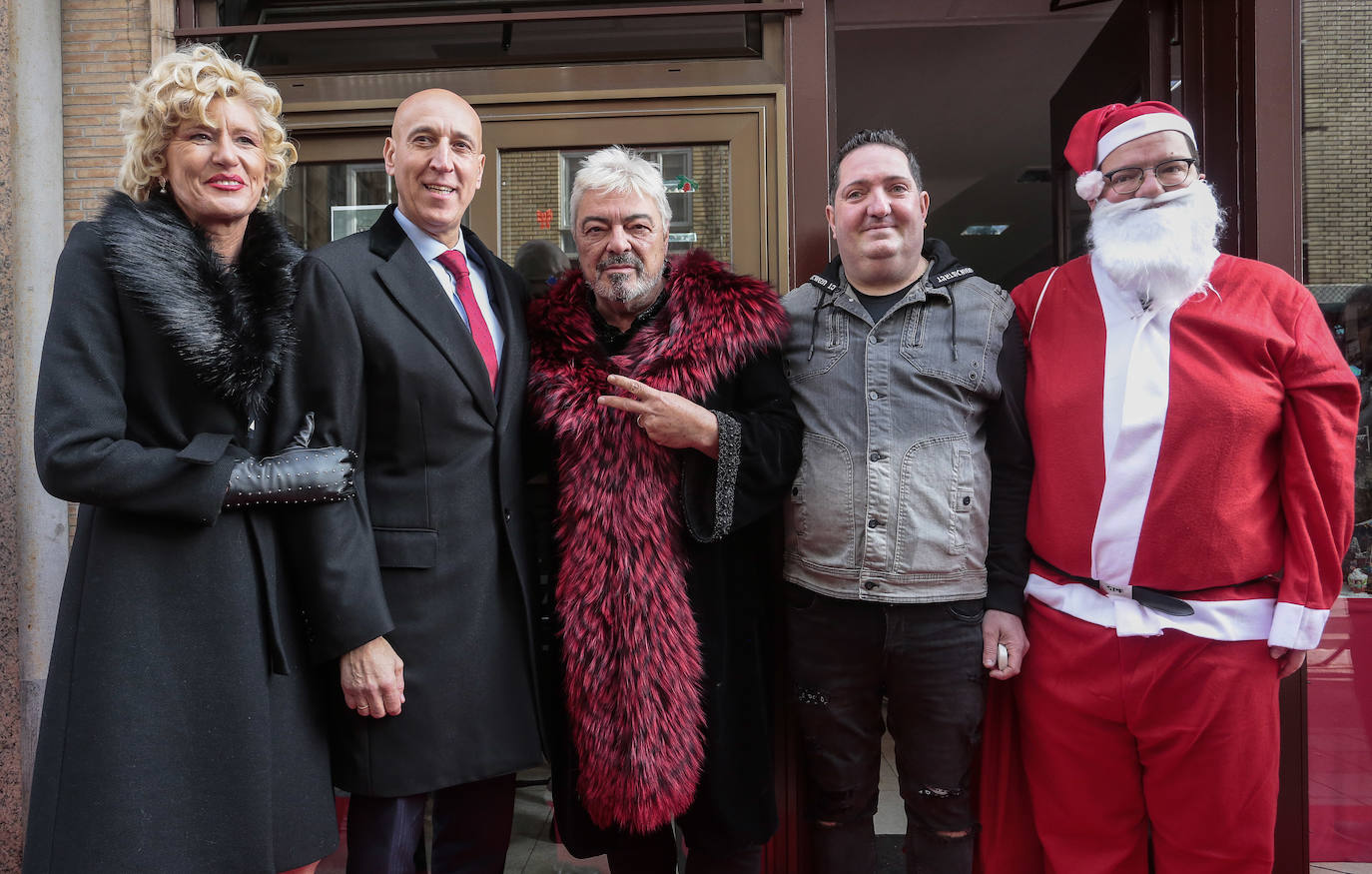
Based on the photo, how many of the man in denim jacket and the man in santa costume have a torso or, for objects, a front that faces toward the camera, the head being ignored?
2

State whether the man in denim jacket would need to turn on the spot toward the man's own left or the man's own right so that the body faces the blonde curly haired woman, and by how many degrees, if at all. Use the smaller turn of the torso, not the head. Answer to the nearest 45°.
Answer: approximately 45° to the man's own right

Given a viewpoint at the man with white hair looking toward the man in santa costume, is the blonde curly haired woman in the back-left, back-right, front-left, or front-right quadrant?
back-right

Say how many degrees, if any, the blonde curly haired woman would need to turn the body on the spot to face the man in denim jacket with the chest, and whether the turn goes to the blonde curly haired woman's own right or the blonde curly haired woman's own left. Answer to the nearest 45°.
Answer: approximately 45° to the blonde curly haired woman's own left

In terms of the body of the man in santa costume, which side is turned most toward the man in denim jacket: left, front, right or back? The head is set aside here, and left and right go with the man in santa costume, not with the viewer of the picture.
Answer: right

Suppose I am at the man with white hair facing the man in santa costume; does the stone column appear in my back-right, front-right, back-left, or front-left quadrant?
back-left

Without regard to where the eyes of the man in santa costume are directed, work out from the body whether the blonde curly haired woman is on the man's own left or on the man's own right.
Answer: on the man's own right

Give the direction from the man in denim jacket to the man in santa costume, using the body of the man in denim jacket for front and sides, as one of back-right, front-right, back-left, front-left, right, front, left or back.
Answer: left

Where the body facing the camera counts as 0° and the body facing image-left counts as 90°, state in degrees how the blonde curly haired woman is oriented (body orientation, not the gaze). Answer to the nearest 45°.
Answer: approximately 315°

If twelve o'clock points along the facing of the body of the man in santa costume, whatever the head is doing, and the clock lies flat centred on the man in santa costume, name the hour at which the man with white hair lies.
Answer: The man with white hair is roughly at 2 o'clock from the man in santa costume.
